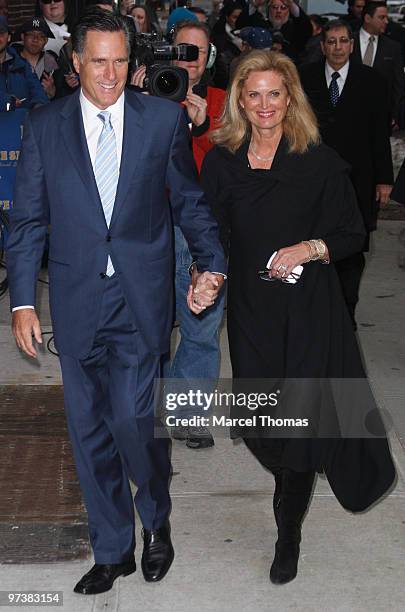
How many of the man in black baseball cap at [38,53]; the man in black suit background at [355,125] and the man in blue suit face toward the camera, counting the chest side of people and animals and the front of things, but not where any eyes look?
3

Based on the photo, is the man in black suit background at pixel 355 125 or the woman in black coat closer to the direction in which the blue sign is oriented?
the woman in black coat

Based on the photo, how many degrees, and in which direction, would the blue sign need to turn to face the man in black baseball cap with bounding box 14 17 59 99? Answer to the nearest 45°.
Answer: approximately 180°

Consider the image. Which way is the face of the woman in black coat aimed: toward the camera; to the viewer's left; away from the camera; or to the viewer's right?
toward the camera

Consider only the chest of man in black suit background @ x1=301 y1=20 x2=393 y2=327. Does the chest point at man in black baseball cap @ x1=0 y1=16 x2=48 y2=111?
no

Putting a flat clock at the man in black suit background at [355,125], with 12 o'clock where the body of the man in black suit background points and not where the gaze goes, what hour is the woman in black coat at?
The woman in black coat is roughly at 12 o'clock from the man in black suit background.

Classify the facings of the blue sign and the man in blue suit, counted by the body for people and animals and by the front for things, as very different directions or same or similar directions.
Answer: same or similar directions

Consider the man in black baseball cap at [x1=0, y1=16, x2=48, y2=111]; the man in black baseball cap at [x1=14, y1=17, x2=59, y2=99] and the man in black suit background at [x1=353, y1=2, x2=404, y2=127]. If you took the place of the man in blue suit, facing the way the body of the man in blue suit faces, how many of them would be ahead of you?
0

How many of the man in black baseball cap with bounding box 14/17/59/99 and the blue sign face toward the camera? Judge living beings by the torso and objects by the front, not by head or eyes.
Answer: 2

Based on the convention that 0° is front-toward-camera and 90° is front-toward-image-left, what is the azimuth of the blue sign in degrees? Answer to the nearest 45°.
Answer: approximately 0°

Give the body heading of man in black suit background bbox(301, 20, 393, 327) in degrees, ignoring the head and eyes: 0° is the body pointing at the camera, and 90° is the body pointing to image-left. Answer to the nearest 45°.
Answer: approximately 0°

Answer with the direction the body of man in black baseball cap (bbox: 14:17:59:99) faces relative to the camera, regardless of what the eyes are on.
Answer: toward the camera

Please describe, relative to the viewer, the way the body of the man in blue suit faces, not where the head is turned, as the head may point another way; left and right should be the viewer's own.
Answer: facing the viewer

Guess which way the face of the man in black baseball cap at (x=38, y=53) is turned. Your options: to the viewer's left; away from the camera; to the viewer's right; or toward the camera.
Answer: toward the camera

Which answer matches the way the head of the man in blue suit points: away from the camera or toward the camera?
toward the camera

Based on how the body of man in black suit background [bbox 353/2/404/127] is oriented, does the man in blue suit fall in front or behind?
in front

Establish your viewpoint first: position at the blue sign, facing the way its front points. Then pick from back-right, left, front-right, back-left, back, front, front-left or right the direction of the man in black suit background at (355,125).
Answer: front-left
